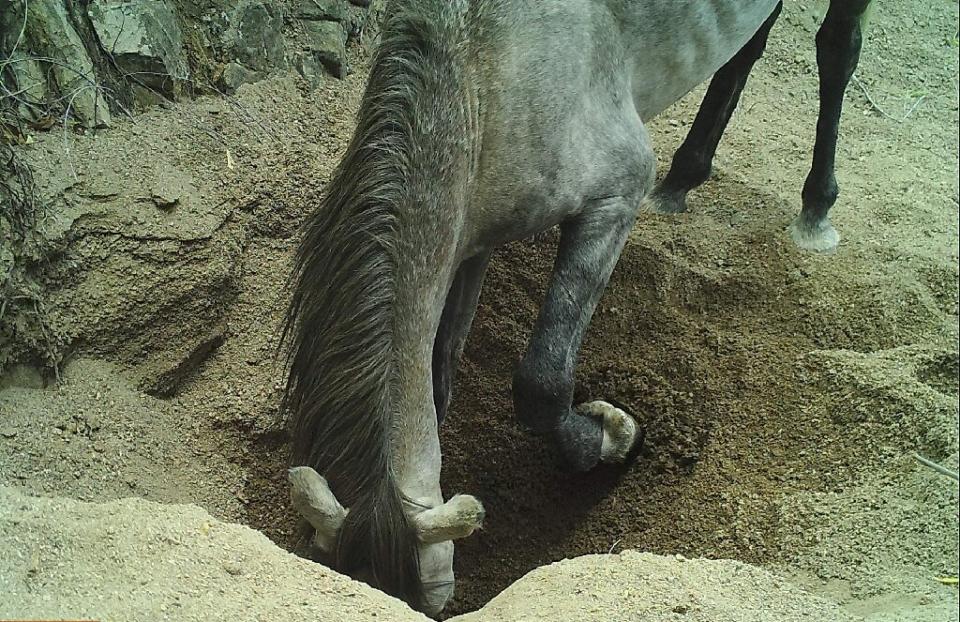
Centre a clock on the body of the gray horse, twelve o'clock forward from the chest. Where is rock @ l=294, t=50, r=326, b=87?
The rock is roughly at 4 o'clock from the gray horse.

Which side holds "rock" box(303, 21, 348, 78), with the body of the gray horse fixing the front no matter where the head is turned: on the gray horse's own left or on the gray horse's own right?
on the gray horse's own right

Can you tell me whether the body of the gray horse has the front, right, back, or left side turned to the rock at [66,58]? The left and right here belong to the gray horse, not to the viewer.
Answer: right

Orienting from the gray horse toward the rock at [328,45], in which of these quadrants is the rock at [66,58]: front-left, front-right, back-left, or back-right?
front-left

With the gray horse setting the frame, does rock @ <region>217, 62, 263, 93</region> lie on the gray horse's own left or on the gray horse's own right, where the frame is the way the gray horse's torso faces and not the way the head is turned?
on the gray horse's own right

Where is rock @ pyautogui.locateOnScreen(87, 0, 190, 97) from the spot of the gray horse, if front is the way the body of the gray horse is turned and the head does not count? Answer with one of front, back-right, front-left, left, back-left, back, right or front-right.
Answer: right

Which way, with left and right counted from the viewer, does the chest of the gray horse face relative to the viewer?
facing the viewer and to the left of the viewer
